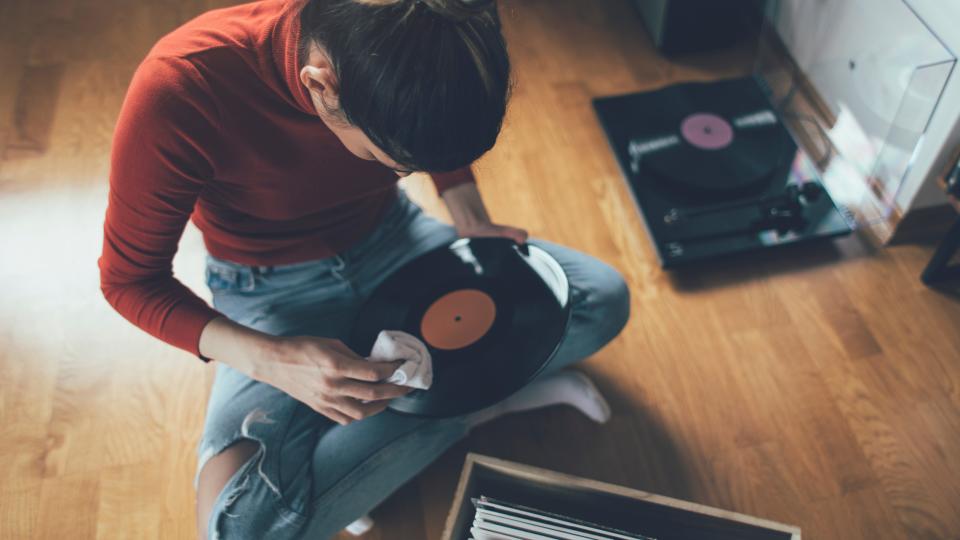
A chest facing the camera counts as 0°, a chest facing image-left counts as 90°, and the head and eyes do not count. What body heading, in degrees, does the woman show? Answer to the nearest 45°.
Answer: approximately 315°

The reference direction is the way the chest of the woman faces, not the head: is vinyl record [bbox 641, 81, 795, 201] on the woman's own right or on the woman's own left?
on the woman's own left

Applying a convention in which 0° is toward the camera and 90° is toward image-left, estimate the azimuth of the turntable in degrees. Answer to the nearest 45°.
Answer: approximately 90°

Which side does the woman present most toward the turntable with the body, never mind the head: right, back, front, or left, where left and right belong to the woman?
left

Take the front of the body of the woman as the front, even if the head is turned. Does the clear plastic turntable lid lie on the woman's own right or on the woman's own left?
on the woman's own left
